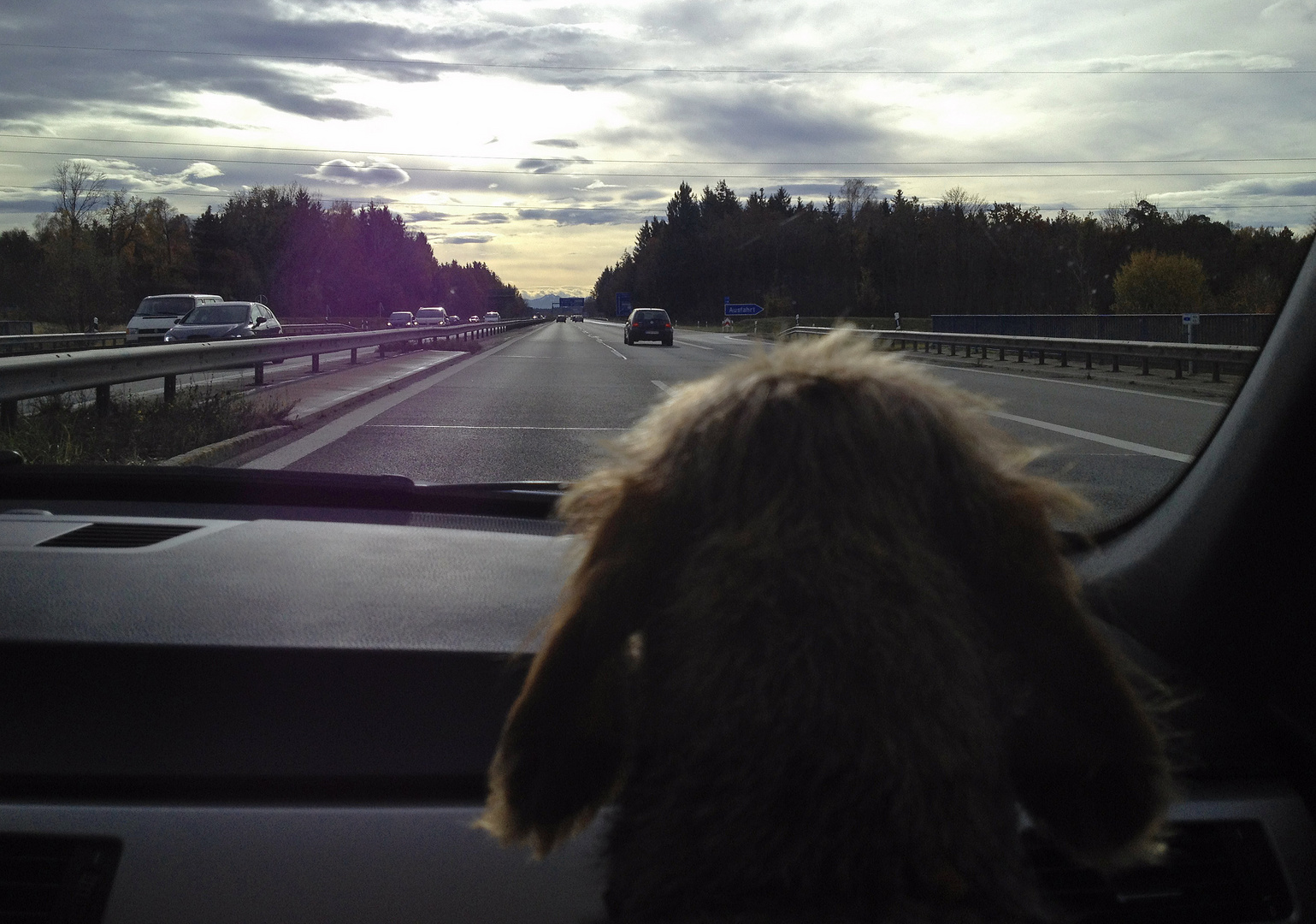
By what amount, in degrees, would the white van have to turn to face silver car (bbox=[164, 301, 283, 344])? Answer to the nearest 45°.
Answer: approximately 45° to its left

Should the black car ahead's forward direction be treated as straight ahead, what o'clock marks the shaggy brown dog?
The shaggy brown dog is roughly at 6 o'clock from the black car ahead.

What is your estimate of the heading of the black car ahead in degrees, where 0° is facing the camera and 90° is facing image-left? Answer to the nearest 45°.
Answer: approximately 180°

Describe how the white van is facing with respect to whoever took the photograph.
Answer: facing the viewer and to the left of the viewer

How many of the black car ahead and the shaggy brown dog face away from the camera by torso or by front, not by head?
2

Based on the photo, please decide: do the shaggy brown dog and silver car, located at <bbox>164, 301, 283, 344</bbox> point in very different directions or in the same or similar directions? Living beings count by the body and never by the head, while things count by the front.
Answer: very different directions

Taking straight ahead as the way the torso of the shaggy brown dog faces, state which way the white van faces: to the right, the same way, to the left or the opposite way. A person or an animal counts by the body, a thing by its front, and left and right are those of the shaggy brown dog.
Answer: the opposite way

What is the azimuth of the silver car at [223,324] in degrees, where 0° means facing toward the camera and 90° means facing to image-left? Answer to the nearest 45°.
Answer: approximately 45°

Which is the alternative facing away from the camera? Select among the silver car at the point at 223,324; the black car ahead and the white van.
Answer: the black car ahead

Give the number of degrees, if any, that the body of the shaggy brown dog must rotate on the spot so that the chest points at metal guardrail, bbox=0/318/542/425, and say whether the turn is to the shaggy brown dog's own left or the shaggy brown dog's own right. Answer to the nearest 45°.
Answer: approximately 45° to the shaggy brown dog's own left

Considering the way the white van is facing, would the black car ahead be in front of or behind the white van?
behind

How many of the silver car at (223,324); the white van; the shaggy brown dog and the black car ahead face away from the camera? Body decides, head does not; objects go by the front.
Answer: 2

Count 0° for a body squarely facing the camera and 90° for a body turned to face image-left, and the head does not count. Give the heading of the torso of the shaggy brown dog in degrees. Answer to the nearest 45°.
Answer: approximately 180°

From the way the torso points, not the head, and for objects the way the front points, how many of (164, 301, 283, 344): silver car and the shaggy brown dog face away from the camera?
1

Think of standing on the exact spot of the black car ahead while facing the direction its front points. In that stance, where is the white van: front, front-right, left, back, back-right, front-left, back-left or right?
back-left

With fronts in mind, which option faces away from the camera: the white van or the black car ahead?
the black car ahead

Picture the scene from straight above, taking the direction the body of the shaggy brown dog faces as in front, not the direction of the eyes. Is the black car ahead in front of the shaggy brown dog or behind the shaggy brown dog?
in front

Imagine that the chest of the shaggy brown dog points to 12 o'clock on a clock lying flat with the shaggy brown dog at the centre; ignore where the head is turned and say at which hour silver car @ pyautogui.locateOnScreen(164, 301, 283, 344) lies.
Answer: The silver car is roughly at 11 o'clock from the shaggy brown dog.

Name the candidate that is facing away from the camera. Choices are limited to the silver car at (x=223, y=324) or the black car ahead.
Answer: the black car ahead
